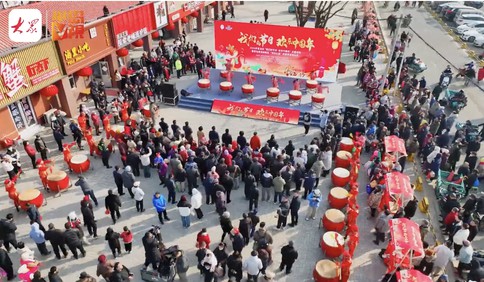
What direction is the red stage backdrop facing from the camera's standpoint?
toward the camera

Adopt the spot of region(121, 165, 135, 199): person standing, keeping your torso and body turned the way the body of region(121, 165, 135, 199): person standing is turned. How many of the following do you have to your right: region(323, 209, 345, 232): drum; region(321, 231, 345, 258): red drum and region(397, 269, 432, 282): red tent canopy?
3

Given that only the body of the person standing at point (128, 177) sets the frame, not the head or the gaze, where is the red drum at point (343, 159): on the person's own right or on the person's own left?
on the person's own right

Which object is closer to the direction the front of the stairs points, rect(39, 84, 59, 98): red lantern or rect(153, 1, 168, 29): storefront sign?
the red lantern

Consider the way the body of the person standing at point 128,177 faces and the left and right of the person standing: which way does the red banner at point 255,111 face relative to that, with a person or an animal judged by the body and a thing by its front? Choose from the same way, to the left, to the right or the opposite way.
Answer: the opposite way

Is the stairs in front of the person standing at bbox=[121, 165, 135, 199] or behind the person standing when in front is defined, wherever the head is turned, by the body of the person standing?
in front

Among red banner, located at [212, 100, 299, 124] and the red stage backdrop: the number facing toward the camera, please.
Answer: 2

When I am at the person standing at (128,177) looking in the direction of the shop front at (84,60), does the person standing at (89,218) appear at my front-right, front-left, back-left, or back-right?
back-left

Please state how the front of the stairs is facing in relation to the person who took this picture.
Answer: facing the viewer

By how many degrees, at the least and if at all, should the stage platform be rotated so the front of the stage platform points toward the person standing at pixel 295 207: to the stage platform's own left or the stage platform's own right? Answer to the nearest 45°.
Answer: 0° — it already faces them

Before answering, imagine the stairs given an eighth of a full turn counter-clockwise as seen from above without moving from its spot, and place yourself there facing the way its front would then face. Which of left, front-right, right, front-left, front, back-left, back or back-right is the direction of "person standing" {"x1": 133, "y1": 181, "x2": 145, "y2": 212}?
front-right

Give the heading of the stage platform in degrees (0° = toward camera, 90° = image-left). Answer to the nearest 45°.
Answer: approximately 0°

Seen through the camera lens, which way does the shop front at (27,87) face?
facing the viewer and to the right of the viewer

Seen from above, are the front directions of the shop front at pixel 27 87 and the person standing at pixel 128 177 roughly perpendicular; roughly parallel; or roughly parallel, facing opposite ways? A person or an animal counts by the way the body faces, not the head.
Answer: roughly perpendicular

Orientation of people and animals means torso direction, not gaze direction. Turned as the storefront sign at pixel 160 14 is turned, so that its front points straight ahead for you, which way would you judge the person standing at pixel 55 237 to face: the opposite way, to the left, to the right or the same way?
the opposite way

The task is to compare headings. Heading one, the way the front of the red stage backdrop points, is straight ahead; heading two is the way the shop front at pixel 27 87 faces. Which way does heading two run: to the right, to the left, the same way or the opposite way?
to the left
